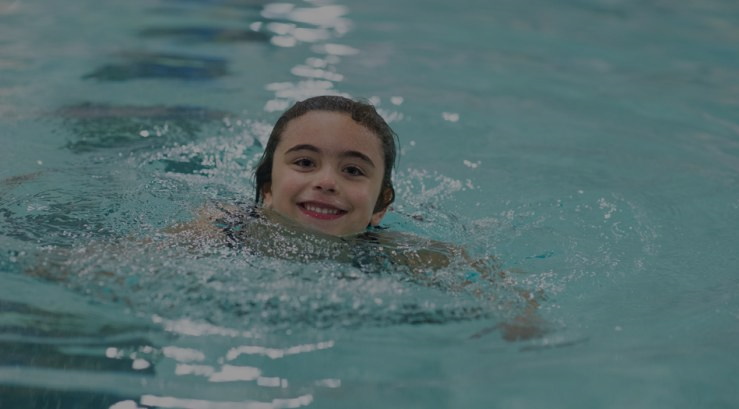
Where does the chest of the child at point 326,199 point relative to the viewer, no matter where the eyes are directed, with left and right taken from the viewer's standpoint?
facing the viewer
